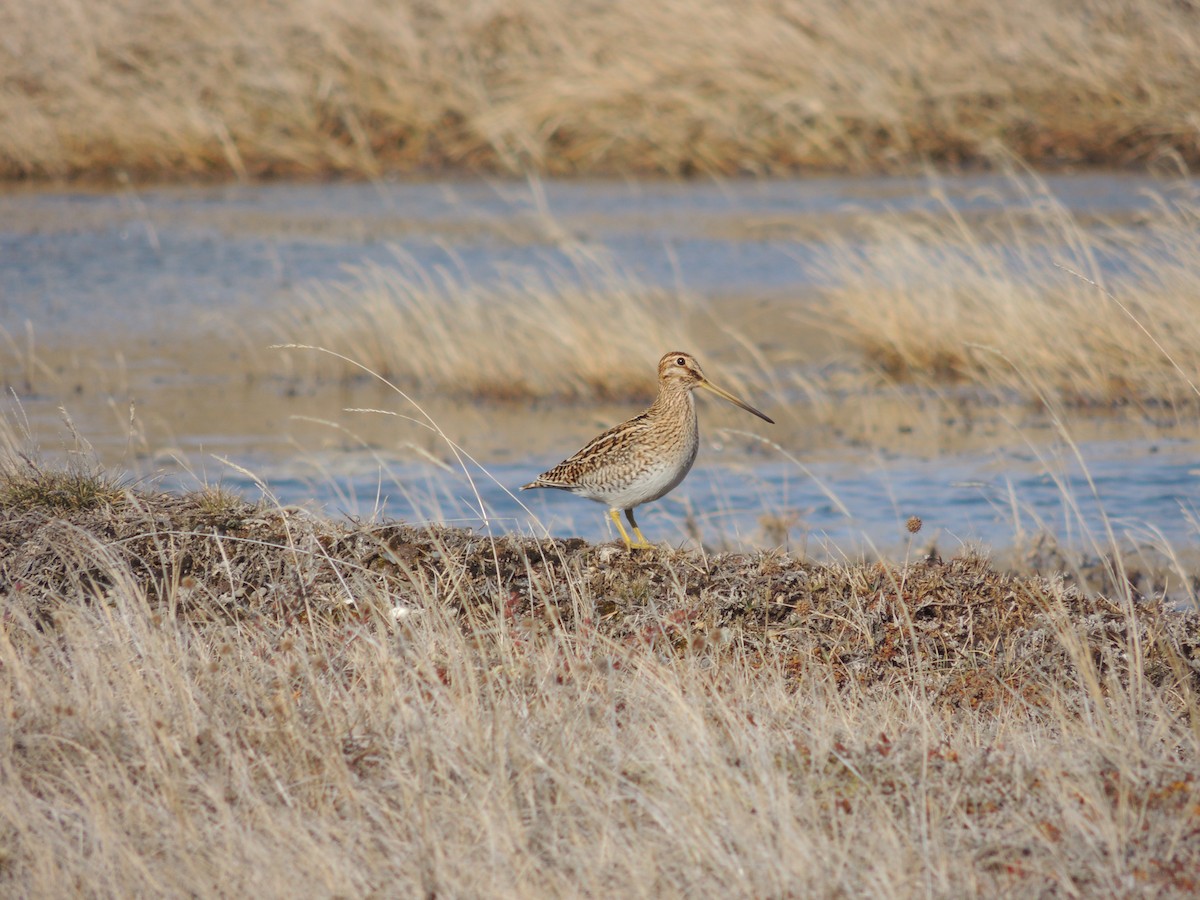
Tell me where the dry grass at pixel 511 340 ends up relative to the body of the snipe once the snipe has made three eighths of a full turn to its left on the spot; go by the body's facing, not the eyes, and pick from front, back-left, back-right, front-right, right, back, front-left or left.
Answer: front-right

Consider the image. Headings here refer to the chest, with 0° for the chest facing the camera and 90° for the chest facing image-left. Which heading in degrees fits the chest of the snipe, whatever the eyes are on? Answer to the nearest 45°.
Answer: approximately 270°

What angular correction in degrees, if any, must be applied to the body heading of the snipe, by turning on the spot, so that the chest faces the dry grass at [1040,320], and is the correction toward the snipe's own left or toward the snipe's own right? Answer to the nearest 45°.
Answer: approximately 45° to the snipe's own left
